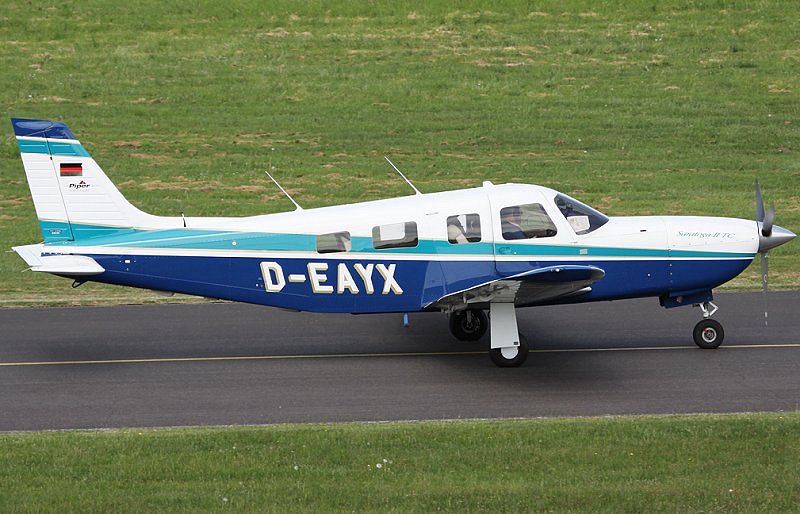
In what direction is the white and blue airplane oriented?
to the viewer's right

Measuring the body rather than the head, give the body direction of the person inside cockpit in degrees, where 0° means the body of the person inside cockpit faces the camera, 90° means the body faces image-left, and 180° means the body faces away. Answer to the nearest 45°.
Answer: approximately 270°
